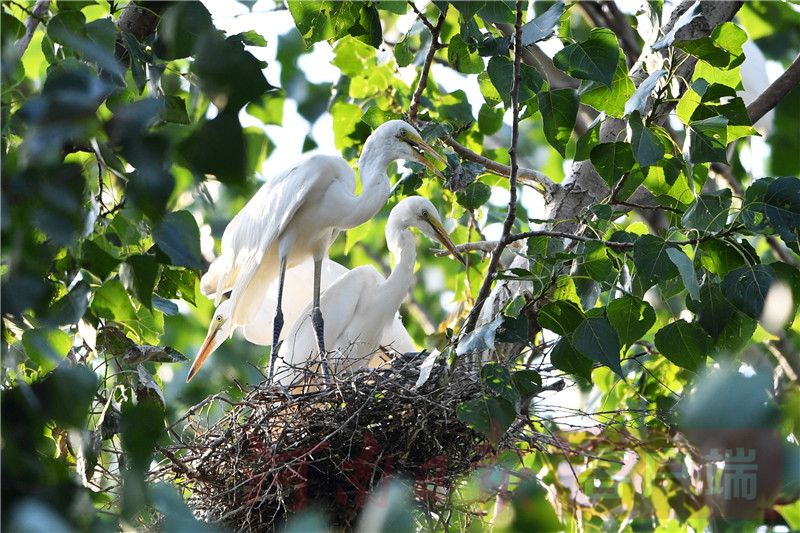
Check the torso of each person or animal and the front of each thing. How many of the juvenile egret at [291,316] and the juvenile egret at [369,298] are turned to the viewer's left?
1

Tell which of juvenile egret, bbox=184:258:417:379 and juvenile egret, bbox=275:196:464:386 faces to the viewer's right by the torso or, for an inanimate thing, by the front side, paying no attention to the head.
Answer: juvenile egret, bbox=275:196:464:386

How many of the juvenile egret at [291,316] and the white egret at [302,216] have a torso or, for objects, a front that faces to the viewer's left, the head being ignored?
1

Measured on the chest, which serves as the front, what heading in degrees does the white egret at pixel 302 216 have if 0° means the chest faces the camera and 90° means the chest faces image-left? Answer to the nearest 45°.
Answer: approximately 270°

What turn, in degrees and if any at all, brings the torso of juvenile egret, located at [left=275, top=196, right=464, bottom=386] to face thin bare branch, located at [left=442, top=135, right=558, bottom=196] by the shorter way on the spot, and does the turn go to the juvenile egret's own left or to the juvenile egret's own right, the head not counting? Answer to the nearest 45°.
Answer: approximately 45° to the juvenile egret's own right

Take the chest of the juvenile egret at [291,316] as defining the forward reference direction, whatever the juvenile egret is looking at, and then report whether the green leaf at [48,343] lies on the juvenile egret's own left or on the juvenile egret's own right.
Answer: on the juvenile egret's own left

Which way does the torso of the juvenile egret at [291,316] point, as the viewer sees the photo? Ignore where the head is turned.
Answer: to the viewer's left

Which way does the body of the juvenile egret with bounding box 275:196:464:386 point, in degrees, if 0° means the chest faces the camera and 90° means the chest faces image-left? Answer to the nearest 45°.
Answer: approximately 270°
